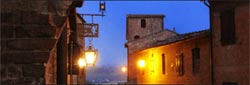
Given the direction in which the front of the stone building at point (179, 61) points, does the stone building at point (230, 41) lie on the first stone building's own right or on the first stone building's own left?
on the first stone building's own left

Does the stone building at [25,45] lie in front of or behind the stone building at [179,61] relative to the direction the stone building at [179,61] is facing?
in front

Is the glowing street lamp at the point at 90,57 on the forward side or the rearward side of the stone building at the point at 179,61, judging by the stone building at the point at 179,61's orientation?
on the forward side

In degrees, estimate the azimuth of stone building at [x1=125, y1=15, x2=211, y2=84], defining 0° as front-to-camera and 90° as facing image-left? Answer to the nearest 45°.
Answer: approximately 45°
